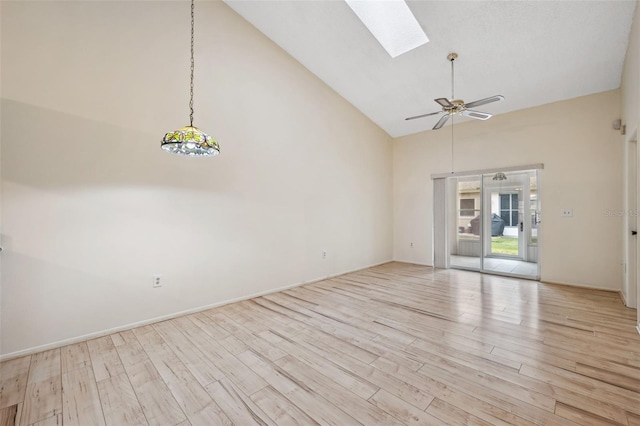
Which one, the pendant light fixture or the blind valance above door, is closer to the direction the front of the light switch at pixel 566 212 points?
the pendant light fixture

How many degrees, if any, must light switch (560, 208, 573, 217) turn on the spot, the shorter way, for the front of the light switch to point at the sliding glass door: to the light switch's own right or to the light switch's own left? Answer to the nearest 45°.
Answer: approximately 135° to the light switch's own right

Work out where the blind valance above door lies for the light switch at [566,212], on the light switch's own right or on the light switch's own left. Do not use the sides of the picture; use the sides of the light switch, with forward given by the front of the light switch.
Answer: on the light switch's own right

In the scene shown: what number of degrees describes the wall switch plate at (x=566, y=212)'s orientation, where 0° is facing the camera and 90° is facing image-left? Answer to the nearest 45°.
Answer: approximately 0°

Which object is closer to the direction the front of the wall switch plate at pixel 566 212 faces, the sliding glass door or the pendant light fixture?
the pendant light fixture
